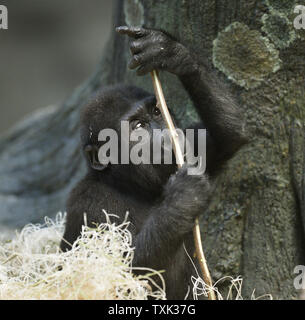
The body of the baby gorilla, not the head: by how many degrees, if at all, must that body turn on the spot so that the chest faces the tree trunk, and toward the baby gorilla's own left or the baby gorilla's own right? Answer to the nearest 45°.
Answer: approximately 45° to the baby gorilla's own left
